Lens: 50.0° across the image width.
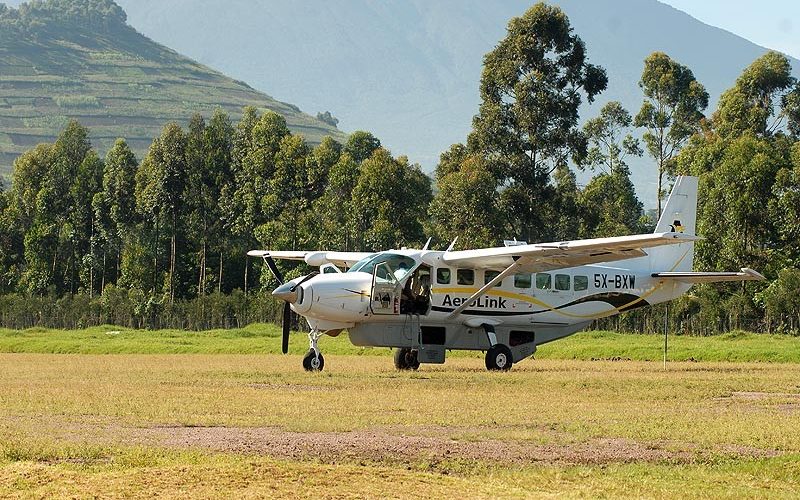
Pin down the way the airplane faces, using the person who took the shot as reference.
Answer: facing the viewer and to the left of the viewer
